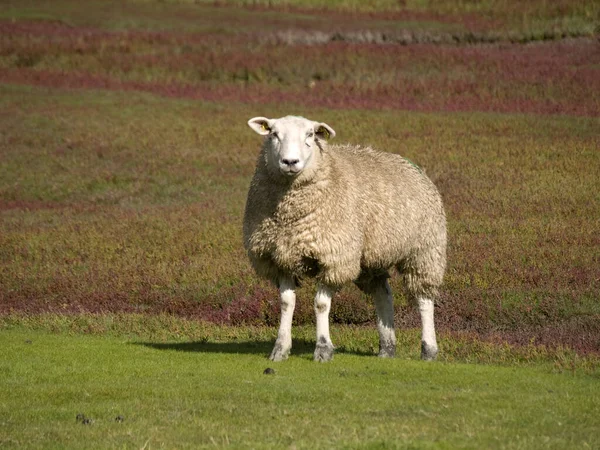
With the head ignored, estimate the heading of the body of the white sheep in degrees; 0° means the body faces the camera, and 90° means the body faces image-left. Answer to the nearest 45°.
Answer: approximately 45°
